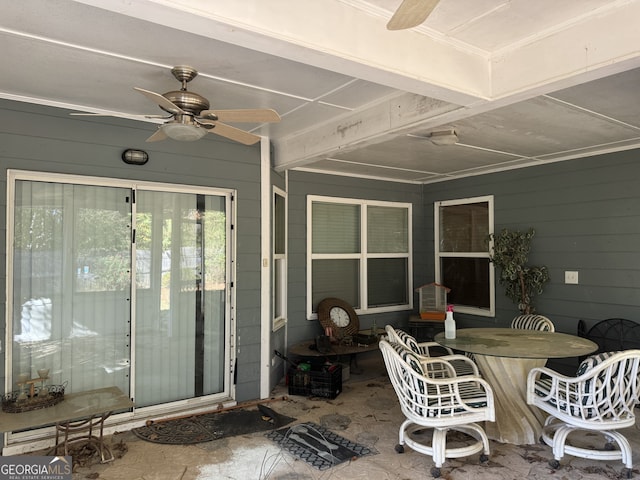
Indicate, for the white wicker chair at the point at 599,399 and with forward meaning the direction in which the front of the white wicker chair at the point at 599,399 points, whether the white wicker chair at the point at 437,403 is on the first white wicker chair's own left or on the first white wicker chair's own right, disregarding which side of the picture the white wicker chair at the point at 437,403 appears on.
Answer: on the first white wicker chair's own left

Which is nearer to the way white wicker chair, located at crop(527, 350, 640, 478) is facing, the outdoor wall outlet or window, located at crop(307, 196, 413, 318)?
the window

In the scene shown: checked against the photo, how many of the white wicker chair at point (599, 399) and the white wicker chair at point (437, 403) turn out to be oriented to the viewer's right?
1

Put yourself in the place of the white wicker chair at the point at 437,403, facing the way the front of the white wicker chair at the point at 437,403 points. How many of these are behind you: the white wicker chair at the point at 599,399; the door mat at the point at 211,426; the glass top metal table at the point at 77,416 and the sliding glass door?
3

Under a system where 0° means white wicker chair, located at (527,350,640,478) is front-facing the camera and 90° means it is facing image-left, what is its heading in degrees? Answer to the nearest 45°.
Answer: approximately 135°

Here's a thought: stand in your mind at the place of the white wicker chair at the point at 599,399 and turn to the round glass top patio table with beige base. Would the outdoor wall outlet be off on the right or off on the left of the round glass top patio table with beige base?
right

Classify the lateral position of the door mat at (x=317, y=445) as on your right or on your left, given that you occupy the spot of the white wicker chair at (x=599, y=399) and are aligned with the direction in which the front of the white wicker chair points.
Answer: on your left

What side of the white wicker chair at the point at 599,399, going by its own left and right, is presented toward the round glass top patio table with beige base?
front

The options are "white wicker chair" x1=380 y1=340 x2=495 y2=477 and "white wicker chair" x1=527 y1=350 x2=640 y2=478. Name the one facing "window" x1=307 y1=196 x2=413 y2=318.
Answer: "white wicker chair" x1=527 y1=350 x2=640 y2=478

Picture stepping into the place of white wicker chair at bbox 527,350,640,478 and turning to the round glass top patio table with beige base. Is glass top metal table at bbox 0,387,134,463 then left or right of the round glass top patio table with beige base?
left

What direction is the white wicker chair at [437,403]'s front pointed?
to the viewer's right

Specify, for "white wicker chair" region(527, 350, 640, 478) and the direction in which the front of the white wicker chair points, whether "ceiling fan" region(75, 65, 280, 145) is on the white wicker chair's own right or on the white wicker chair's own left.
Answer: on the white wicker chair's own left

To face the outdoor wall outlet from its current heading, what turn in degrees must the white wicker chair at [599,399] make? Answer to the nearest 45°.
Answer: approximately 45° to its right
